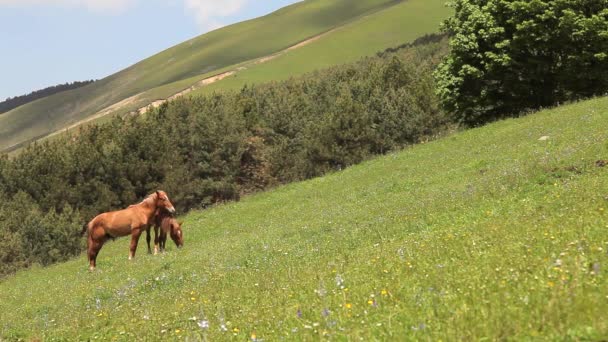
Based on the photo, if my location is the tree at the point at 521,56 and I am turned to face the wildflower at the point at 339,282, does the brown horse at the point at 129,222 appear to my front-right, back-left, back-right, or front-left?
front-right

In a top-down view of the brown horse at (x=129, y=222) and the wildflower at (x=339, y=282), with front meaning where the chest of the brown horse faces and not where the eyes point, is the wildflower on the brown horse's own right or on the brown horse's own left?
on the brown horse's own right

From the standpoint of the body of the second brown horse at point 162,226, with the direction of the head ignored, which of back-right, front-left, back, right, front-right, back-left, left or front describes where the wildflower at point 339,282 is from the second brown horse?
front-right

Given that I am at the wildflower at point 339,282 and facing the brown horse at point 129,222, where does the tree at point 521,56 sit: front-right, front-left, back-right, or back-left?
front-right

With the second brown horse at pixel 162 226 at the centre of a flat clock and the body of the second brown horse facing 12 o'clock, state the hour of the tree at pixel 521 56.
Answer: The tree is roughly at 10 o'clock from the second brown horse.

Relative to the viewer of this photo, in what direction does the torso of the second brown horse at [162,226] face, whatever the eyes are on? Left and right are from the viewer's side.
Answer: facing the viewer and to the right of the viewer

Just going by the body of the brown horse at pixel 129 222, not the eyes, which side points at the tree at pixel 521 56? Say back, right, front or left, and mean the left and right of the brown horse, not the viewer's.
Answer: front

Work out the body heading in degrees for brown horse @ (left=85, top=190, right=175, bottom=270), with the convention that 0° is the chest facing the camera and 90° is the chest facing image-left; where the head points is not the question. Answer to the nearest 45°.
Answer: approximately 270°
